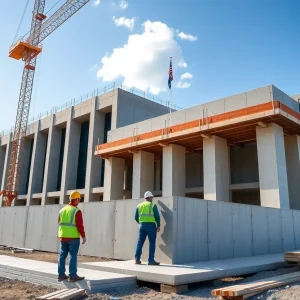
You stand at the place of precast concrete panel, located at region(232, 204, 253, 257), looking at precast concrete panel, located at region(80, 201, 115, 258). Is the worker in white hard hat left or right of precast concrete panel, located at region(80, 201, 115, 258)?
left

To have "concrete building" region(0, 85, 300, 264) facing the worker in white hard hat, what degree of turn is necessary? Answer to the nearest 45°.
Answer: approximately 45° to its left

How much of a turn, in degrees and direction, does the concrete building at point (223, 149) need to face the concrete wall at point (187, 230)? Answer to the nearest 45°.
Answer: approximately 45° to its left

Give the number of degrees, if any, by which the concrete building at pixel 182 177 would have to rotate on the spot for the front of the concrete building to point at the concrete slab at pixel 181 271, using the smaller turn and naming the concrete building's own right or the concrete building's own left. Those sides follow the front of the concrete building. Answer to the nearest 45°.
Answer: approximately 45° to the concrete building's own left

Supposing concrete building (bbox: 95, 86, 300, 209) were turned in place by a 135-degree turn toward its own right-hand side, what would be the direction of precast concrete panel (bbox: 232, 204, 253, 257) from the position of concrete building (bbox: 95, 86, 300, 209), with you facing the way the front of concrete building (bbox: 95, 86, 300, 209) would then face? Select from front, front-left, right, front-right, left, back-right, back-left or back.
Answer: back

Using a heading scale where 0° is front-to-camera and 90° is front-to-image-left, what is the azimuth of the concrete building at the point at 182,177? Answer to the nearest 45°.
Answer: approximately 45°

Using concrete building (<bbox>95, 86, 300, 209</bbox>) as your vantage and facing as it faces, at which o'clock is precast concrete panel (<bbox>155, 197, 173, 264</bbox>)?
The precast concrete panel is roughly at 11 o'clock from the concrete building.

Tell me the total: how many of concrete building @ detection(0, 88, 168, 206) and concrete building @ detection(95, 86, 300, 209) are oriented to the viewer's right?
0

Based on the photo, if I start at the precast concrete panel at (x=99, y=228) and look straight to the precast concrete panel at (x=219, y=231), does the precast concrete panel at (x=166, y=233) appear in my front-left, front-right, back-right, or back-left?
front-right

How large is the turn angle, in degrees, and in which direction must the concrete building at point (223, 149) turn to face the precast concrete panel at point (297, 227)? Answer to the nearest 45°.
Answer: approximately 90° to its left
